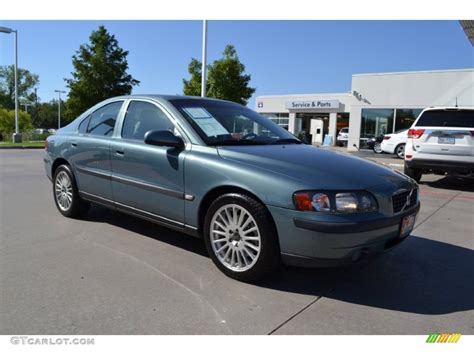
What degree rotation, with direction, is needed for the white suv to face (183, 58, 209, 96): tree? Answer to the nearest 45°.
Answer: approximately 45° to its left

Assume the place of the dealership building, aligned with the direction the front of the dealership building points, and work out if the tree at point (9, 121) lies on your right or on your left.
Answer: on your right

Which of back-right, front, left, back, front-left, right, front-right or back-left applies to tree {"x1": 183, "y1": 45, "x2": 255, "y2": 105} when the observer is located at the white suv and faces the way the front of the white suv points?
front-left

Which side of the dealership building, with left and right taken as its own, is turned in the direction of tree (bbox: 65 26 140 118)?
right

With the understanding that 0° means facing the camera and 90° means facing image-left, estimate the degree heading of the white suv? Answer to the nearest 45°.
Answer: approximately 180°

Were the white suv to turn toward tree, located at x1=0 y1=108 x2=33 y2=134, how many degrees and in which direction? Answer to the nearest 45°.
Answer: approximately 45° to its left

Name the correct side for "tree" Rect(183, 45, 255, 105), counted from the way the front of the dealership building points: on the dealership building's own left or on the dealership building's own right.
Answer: on the dealership building's own right

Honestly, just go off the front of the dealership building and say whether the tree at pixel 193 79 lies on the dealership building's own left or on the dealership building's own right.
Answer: on the dealership building's own right

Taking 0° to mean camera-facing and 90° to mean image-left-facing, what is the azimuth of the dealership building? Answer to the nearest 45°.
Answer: approximately 0°
